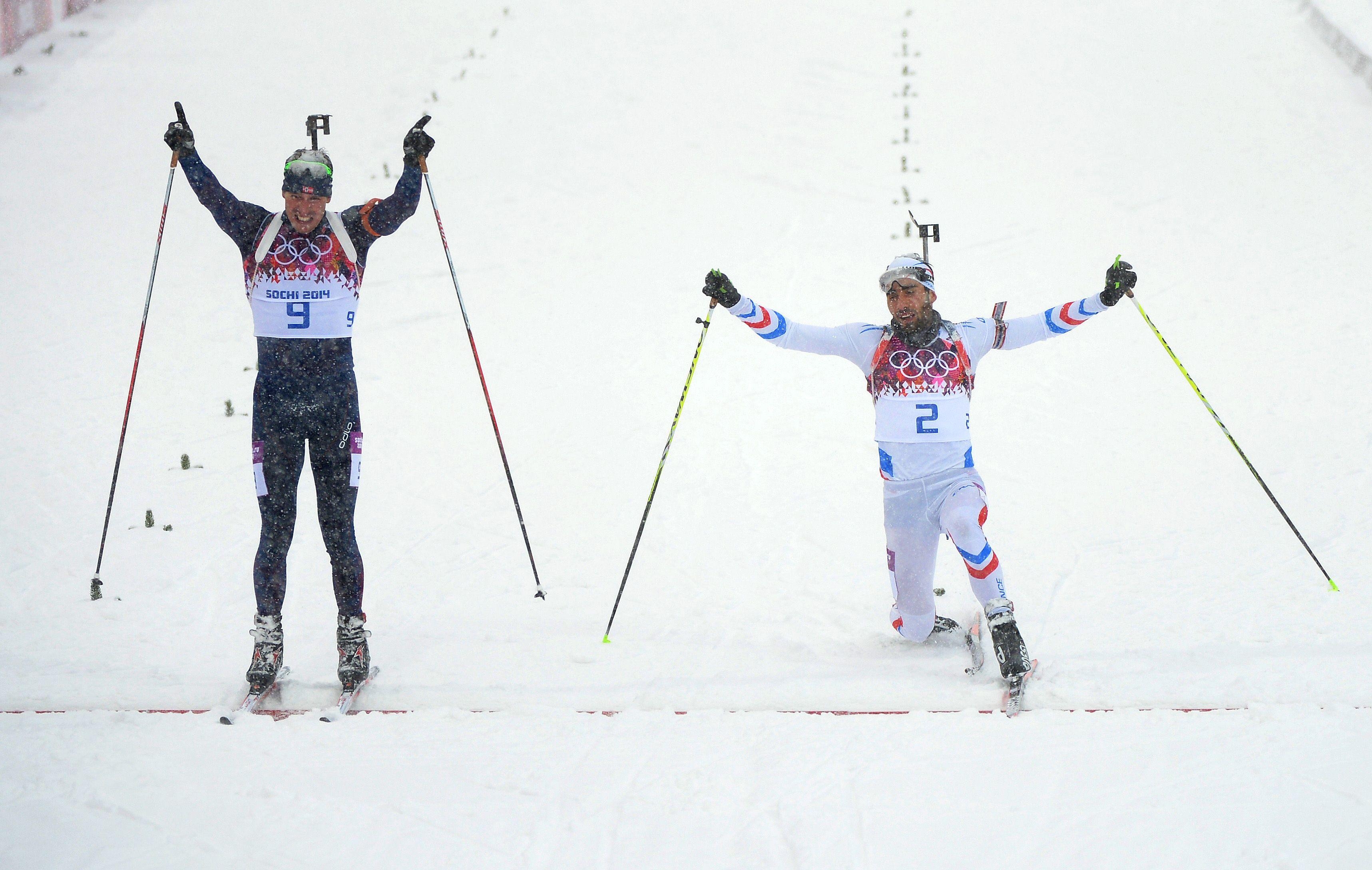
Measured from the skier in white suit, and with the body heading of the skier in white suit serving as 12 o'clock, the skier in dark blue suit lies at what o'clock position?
The skier in dark blue suit is roughly at 2 o'clock from the skier in white suit.

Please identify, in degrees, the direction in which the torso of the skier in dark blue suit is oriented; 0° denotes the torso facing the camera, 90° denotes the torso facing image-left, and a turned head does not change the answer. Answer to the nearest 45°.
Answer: approximately 0°

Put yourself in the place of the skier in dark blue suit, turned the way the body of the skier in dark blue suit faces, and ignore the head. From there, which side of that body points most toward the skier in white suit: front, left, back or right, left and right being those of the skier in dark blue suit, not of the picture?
left

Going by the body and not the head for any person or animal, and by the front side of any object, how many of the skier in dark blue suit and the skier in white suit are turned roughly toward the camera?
2

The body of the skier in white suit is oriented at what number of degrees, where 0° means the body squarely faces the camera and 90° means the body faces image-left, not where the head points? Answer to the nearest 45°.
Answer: approximately 0°
